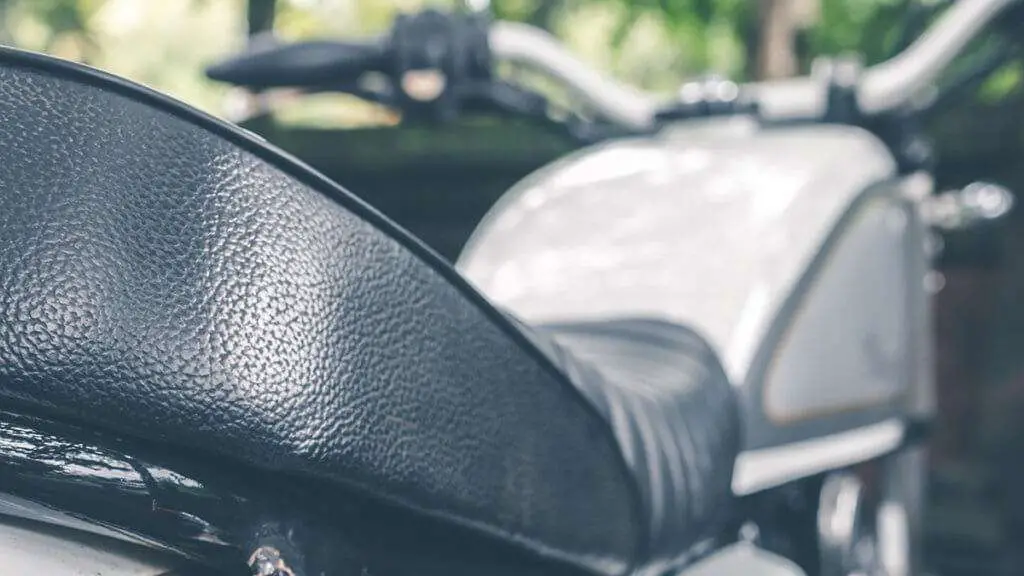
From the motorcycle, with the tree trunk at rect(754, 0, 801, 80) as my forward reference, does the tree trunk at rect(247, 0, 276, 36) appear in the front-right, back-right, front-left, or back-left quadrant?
front-left

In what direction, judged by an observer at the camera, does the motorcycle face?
facing away from the viewer and to the right of the viewer

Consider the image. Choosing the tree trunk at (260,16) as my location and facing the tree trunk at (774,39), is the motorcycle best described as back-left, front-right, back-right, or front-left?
front-right

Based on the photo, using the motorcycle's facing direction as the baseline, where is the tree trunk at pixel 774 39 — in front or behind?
in front
